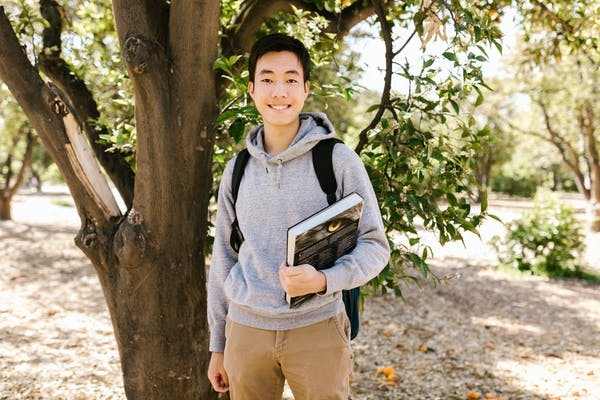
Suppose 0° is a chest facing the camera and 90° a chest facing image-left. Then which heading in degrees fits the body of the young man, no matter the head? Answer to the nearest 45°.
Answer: approximately 0°

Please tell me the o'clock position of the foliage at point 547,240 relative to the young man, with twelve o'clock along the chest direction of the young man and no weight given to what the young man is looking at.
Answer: The foliage is roughly at 7 o'clock from the young man.
